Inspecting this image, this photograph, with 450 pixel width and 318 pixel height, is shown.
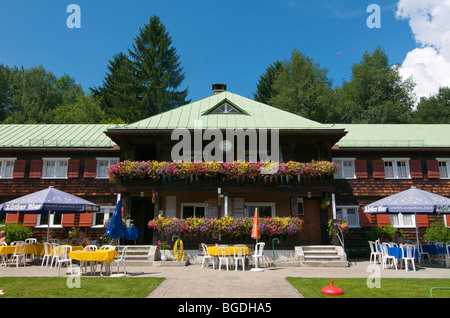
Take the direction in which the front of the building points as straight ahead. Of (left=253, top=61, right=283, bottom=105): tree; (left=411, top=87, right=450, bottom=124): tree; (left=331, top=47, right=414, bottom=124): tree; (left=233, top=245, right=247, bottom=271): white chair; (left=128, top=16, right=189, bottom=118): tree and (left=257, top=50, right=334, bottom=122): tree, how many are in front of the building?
1

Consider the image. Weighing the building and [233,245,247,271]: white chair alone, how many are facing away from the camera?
1

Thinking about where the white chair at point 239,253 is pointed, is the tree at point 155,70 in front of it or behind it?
in front

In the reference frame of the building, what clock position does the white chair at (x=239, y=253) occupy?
The white chair is roughly at 12 o'clock from the building.

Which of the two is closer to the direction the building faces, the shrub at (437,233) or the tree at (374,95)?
the shrub

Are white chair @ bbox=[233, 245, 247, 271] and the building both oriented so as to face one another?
yes

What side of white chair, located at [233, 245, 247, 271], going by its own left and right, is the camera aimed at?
back

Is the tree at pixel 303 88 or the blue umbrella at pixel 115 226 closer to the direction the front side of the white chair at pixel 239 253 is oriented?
the tree

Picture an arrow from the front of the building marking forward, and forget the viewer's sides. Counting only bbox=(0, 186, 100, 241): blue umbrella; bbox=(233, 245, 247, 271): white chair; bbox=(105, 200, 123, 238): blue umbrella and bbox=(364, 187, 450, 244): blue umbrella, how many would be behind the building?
0

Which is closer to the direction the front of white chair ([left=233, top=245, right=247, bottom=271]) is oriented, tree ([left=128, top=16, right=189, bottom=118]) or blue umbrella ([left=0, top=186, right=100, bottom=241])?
the tree

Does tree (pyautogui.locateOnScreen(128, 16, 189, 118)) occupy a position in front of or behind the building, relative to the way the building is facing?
behind

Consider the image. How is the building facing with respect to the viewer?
toward the camera
